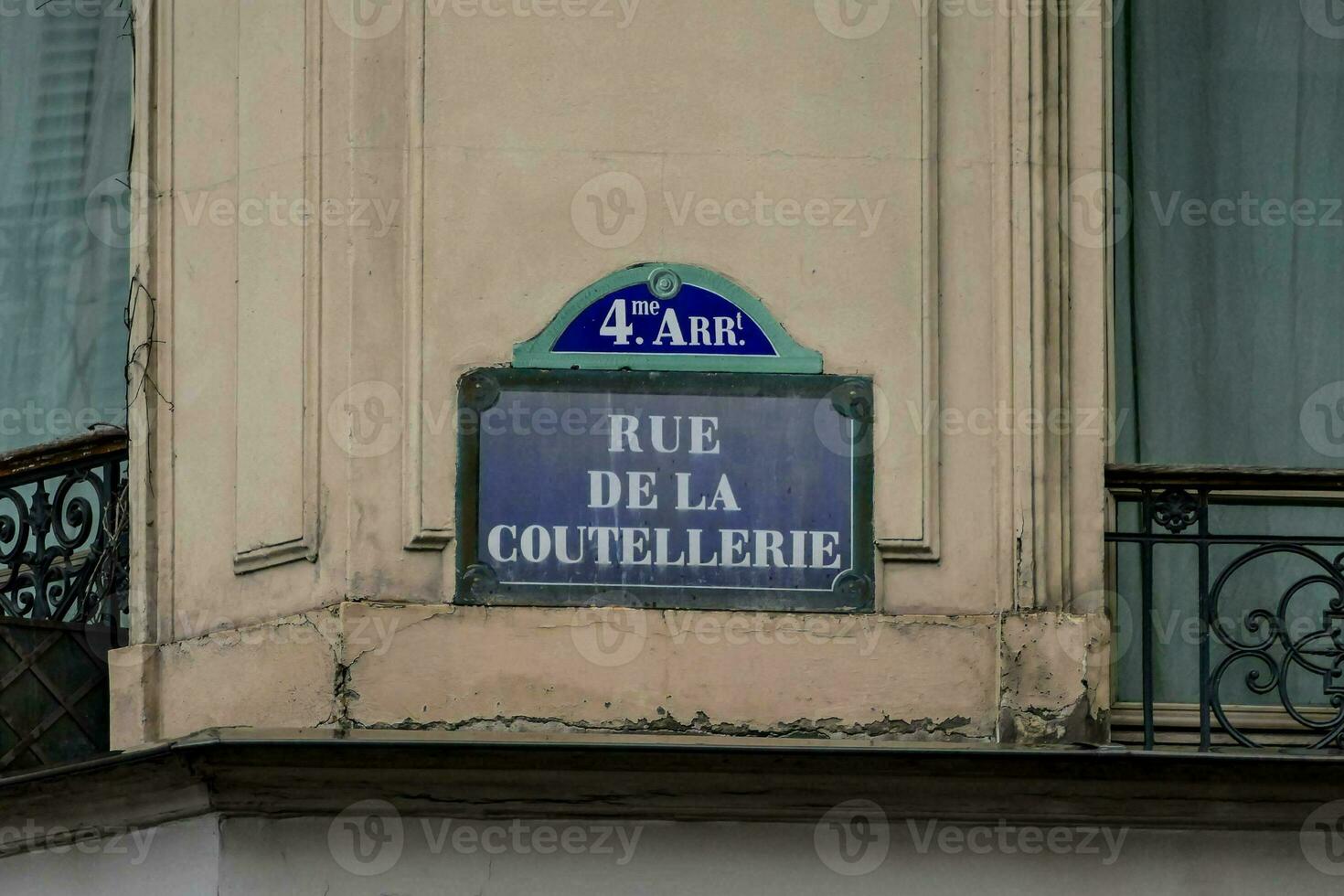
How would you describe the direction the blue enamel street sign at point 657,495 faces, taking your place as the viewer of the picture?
facing the viewer

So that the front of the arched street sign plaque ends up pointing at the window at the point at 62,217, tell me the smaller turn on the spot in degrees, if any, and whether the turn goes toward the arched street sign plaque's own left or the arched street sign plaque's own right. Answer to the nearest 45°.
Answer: approximately 135° to the arched street sign plaque's own right

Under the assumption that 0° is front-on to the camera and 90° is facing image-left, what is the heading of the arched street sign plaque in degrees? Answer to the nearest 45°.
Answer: approximately 0°

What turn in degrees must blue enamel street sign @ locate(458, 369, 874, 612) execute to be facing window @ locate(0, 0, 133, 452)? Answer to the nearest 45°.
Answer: approximately 135° to its right

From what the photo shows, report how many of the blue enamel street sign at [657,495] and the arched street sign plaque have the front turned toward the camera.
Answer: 2

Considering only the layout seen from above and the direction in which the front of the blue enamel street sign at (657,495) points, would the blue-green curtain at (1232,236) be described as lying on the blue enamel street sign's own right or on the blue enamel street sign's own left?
on the blue enamel street sign's own left

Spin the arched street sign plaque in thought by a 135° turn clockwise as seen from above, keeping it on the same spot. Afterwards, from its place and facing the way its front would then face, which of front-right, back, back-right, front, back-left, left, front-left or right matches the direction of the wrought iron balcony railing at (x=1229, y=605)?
back-right

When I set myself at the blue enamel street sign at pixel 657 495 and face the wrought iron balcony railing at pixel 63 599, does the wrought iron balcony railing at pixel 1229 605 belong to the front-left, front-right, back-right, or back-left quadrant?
back-right

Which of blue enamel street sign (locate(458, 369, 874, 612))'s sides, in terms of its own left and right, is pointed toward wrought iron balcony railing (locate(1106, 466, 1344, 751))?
left

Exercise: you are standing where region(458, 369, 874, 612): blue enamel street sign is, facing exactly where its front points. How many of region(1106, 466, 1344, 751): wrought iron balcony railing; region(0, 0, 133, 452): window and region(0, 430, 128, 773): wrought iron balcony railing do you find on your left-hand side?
1

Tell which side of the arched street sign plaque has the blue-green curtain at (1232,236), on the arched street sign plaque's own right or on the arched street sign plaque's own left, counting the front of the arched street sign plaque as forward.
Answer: on the arched street sign plaque's own left
